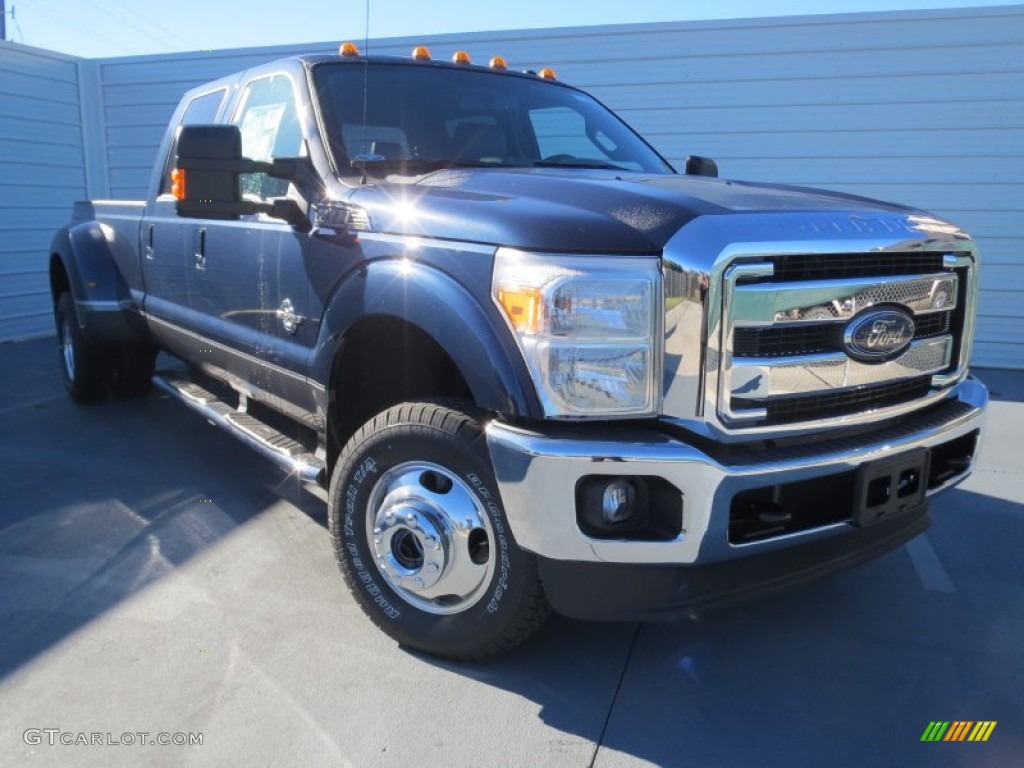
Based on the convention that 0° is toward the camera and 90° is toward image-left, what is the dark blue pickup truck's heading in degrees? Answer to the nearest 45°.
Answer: approximately 315°
